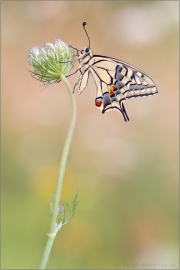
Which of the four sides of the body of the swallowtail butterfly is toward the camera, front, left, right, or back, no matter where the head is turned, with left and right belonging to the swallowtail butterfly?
left
